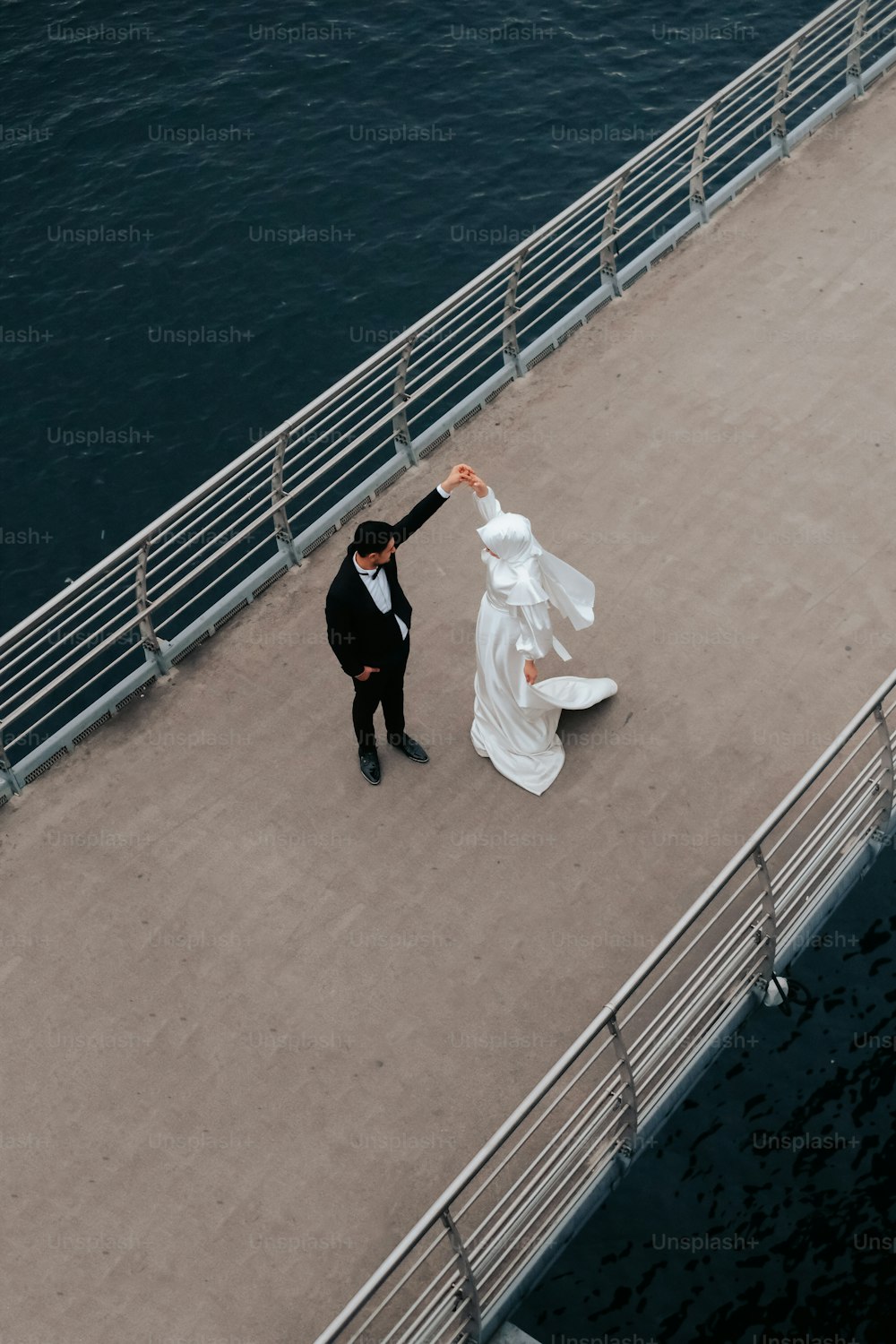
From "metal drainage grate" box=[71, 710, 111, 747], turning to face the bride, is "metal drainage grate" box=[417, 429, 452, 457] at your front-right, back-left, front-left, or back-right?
front-left

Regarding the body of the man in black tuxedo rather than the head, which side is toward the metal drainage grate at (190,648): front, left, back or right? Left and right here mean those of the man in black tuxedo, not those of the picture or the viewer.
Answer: back

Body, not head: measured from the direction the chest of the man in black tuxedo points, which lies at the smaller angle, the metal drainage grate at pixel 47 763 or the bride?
the bride

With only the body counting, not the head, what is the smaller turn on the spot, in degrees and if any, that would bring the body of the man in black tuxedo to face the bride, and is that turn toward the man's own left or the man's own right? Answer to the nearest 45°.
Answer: approximately 45° to the man's own left

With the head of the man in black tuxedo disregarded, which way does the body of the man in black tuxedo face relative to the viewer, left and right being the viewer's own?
facing the viewer and to the right of the viewer

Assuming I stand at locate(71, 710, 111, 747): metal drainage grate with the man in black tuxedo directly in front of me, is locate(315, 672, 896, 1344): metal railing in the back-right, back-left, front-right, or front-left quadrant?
front-right

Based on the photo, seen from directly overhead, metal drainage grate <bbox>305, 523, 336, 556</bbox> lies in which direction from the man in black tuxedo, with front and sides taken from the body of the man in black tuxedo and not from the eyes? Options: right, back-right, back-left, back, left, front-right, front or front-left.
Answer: back-left

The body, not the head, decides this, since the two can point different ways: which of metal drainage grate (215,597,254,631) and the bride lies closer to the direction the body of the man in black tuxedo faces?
the bride

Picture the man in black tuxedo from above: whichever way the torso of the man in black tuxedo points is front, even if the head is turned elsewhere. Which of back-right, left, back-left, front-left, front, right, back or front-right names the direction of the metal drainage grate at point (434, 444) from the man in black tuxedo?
back-left

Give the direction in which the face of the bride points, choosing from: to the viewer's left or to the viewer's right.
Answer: to the viewer's left

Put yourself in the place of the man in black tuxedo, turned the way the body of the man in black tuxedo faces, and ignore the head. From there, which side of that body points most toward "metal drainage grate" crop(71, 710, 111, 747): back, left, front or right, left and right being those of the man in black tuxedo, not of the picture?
back

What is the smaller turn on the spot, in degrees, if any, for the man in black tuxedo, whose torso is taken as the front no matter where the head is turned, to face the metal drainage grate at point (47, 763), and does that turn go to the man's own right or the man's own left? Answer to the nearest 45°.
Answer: approximately 135° to the man's own right

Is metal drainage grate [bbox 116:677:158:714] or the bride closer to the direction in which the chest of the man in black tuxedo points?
the bride

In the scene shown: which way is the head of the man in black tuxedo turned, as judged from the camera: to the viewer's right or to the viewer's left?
to the viewer's right
